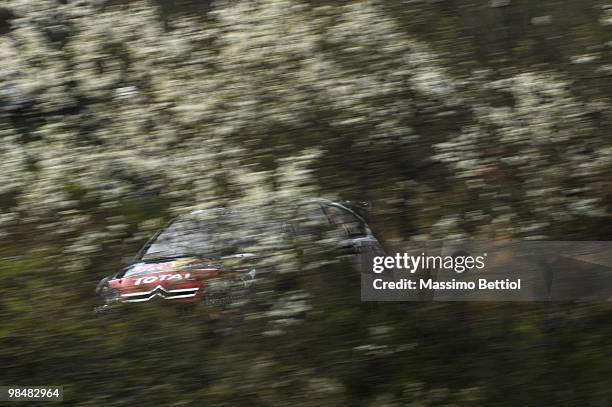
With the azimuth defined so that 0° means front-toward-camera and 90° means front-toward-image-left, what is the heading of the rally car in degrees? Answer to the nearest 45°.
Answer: approximately 45°
